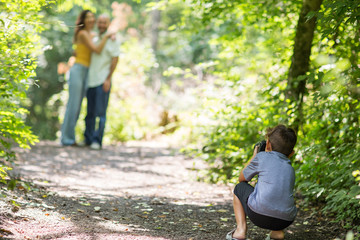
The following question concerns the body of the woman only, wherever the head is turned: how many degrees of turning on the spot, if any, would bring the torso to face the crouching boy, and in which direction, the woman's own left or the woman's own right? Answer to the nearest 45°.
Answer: approximately 90° to the woman's own right

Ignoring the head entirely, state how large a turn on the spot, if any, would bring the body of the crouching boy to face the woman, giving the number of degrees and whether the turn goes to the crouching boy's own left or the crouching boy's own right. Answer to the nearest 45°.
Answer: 0° — they already face them

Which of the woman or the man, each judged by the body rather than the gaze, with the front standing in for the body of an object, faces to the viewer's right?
the woman

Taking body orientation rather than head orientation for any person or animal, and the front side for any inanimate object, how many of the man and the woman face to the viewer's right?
1

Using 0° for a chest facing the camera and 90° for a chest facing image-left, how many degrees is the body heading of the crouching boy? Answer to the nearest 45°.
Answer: approximately 135°

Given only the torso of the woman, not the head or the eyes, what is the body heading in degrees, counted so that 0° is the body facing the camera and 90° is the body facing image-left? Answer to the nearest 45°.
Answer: approximately 270°

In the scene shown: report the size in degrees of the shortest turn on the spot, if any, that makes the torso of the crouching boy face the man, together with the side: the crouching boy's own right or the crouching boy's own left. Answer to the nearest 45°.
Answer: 0° — they already face them

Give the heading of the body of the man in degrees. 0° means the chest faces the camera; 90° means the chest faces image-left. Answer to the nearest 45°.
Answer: approximately 0°

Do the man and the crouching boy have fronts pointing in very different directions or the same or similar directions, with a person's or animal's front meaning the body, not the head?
very different directions

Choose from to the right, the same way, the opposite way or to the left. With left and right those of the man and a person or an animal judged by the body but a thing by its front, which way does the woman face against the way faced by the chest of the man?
to the left

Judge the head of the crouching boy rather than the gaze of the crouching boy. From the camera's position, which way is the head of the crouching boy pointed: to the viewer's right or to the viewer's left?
to the viewer's left
